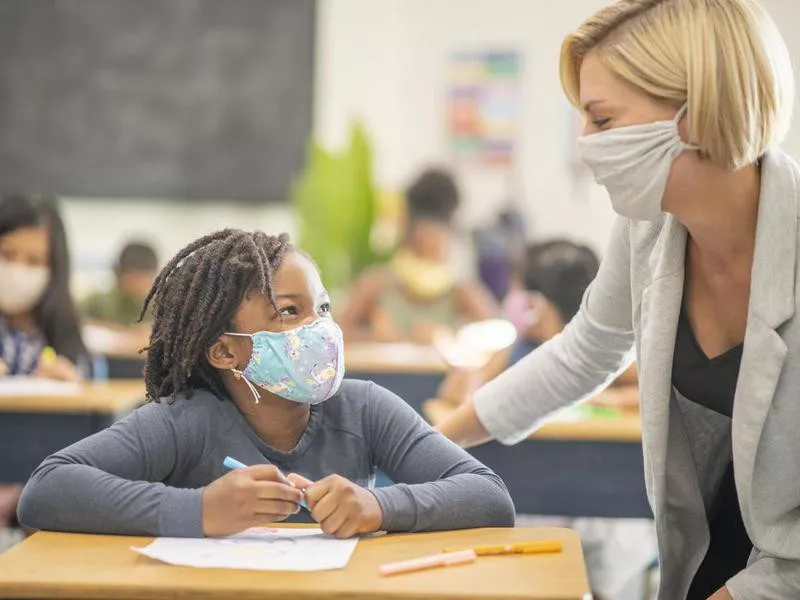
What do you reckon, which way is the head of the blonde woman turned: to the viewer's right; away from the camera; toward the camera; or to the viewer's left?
to the viewer's left

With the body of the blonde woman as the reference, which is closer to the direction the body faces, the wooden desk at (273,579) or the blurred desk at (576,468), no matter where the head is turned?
the wooden desk

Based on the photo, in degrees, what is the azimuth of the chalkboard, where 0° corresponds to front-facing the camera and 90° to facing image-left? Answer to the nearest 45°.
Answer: approximately 0°

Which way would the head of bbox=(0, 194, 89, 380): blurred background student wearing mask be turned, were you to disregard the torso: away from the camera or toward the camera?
toward the camera

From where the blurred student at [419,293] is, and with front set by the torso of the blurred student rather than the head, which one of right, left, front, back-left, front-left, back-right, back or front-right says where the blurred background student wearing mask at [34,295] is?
front-right

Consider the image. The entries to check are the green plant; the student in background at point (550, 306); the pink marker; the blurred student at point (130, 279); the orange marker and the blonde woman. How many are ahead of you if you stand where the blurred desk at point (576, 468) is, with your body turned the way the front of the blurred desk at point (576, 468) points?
3

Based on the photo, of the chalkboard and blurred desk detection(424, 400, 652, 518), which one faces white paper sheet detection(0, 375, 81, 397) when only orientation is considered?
the chalkboard

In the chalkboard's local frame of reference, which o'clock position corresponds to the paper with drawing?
The paper with drawing is roughly at 12 o'clock from the chalkboard.

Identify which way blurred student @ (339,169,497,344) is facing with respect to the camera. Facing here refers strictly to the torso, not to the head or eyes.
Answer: toward the camera

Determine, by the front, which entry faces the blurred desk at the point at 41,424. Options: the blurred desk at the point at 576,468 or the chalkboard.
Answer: the chalkboard

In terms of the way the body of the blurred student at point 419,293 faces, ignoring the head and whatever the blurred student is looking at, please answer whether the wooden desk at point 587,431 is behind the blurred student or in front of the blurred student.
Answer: in front

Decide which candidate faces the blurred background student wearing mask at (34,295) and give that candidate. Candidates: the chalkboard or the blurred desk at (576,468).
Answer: the chalkboard

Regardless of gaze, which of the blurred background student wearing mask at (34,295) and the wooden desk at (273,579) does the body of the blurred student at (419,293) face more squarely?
the wooden desk

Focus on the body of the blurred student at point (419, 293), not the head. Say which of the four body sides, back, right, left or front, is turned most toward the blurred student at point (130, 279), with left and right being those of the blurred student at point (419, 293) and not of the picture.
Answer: right

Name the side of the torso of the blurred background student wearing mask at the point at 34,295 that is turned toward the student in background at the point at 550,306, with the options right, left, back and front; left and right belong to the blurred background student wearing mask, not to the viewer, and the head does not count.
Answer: left

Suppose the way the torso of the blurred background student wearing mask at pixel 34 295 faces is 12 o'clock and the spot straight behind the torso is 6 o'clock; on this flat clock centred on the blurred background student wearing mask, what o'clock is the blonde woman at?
The blonde woman is roughly at 10 o'clock from the blurred background student wearing mask.
